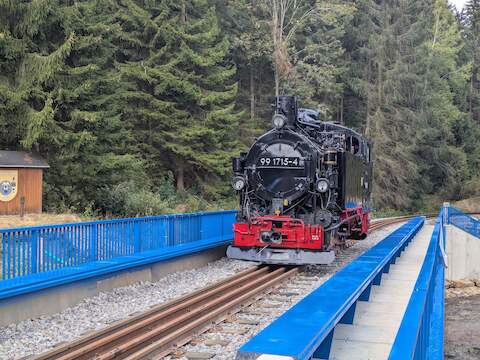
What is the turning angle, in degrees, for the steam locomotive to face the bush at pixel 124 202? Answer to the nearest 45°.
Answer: approximately 90° to its right

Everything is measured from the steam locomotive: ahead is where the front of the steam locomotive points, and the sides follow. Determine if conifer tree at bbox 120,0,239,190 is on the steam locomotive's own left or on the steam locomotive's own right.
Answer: on the steam locomotive's own right

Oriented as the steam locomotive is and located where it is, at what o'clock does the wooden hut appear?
The wooden hut is roughly at 2 o'clock from the steam locomotive.

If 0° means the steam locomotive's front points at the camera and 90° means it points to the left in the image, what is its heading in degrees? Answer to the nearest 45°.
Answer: approximately 45°
